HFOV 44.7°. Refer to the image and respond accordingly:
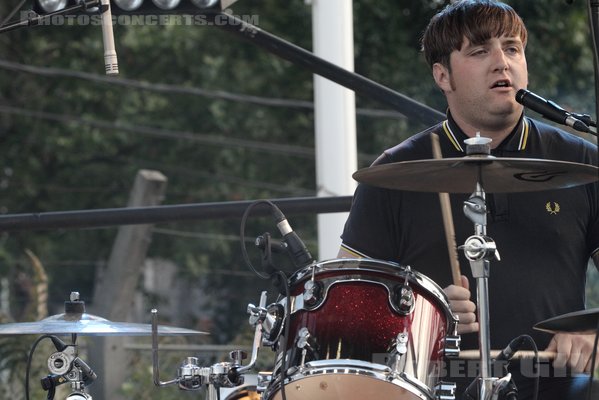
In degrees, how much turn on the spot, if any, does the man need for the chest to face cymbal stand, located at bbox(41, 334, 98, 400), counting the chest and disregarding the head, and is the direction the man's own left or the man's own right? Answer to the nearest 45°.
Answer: approximately 90° to the man's own right

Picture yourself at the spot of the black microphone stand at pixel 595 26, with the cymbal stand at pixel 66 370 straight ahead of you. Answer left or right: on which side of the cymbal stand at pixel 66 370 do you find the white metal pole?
right

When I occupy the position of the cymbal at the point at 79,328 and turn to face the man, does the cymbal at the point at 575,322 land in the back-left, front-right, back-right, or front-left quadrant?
front-right

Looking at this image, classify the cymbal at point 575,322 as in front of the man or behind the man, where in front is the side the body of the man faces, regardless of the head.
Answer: in front

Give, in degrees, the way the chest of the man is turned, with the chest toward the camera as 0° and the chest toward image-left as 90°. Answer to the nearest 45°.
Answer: approximately 0°

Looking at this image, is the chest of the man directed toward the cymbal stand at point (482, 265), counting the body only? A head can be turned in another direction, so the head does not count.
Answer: yes

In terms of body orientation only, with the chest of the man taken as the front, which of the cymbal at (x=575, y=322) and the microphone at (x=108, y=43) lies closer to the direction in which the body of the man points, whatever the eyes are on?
the cymbal

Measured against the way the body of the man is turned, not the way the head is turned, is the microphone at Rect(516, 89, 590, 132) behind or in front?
in front

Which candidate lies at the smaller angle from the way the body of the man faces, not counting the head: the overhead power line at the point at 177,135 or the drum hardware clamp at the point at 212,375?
the drum hardware clamp

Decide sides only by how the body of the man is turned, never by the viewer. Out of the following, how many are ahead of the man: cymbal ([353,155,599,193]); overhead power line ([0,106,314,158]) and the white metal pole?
1

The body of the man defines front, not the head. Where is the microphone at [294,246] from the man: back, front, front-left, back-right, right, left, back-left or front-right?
front-right

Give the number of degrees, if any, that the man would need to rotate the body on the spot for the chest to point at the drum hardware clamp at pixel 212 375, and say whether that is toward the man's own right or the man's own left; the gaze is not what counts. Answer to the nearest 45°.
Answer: approximately 90° to the man's own right

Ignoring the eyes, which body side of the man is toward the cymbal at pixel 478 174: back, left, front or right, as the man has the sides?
front
